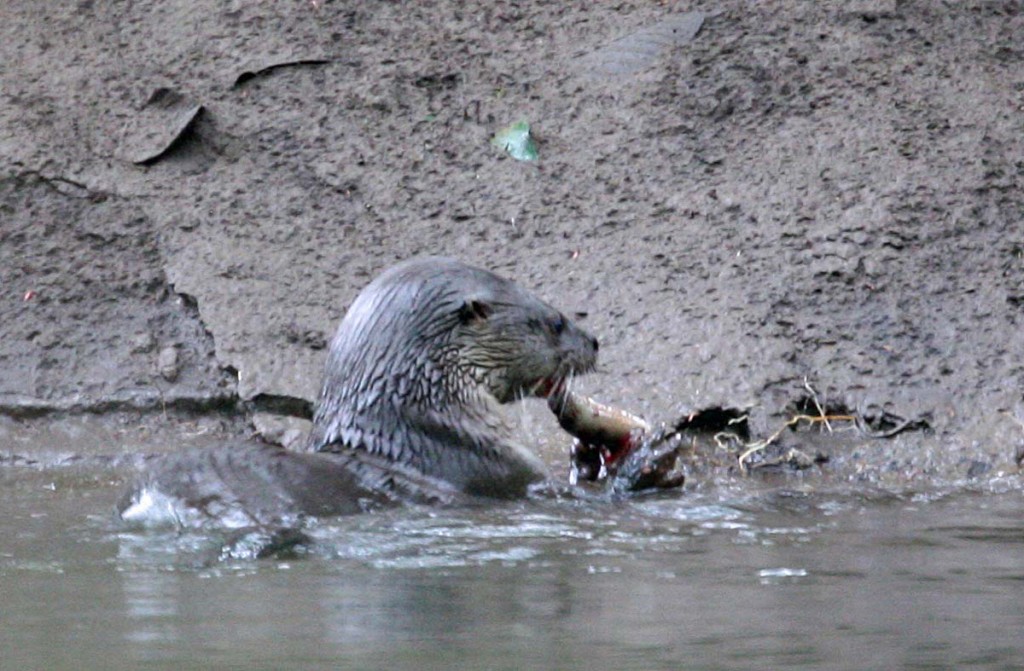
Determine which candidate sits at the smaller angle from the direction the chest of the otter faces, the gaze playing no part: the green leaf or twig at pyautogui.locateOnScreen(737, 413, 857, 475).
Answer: the twig

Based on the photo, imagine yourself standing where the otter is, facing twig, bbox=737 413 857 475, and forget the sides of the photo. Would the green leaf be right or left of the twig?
left

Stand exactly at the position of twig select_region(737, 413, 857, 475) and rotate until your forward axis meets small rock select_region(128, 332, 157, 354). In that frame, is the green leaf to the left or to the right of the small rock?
right

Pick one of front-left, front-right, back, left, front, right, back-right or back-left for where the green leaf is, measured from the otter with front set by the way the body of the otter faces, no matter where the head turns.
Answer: left

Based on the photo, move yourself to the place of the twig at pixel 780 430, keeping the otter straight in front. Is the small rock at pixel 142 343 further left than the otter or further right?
right

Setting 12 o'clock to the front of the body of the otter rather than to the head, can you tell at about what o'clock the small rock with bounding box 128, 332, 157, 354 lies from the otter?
The small rock is roughly at 8 o'clock from the otter.

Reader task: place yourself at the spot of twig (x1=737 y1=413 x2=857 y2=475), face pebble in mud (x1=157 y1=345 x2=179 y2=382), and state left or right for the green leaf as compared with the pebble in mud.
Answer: right

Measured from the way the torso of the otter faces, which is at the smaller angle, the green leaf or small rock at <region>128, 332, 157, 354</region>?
the green leaf

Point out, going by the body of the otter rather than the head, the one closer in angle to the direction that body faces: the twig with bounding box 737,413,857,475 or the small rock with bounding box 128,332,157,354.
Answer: the twig

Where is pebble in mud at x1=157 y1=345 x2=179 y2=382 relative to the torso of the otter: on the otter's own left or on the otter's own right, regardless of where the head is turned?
on the otter's own left

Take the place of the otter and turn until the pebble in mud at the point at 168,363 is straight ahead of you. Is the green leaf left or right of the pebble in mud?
right

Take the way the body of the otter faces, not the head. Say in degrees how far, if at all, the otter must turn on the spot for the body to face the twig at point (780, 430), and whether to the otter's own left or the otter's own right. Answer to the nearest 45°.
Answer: approximately 45° to the otter's own left

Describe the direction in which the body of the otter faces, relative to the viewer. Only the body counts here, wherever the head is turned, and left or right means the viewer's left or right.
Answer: facing to the right of the viewer
